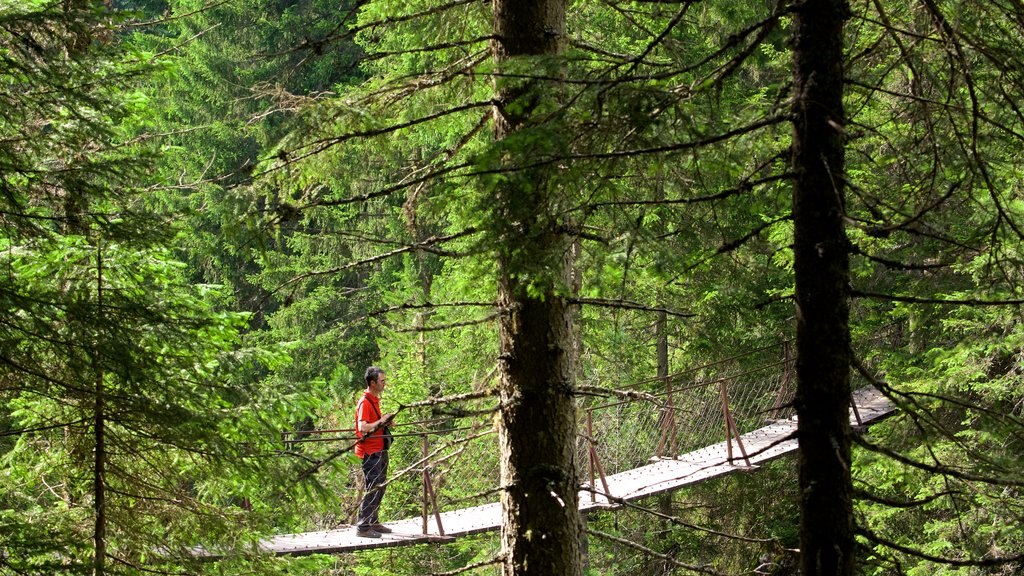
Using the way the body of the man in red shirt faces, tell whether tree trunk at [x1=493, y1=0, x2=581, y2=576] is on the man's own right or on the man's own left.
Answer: on the man's own right

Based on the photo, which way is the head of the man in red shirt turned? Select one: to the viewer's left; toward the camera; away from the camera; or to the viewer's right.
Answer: to the viewer's right

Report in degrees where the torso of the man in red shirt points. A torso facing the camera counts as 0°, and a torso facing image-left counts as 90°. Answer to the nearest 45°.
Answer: approximately 270°

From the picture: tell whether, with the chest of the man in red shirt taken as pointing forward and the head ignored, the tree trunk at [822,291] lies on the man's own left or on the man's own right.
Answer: on the man's own right
